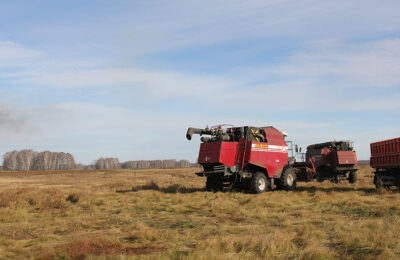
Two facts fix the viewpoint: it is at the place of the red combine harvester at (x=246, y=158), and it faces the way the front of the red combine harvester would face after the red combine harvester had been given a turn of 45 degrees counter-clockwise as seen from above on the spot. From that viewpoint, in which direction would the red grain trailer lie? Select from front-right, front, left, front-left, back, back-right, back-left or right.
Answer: right

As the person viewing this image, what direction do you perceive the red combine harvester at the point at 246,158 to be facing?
facing away from the viewer and to the right of the viewer
